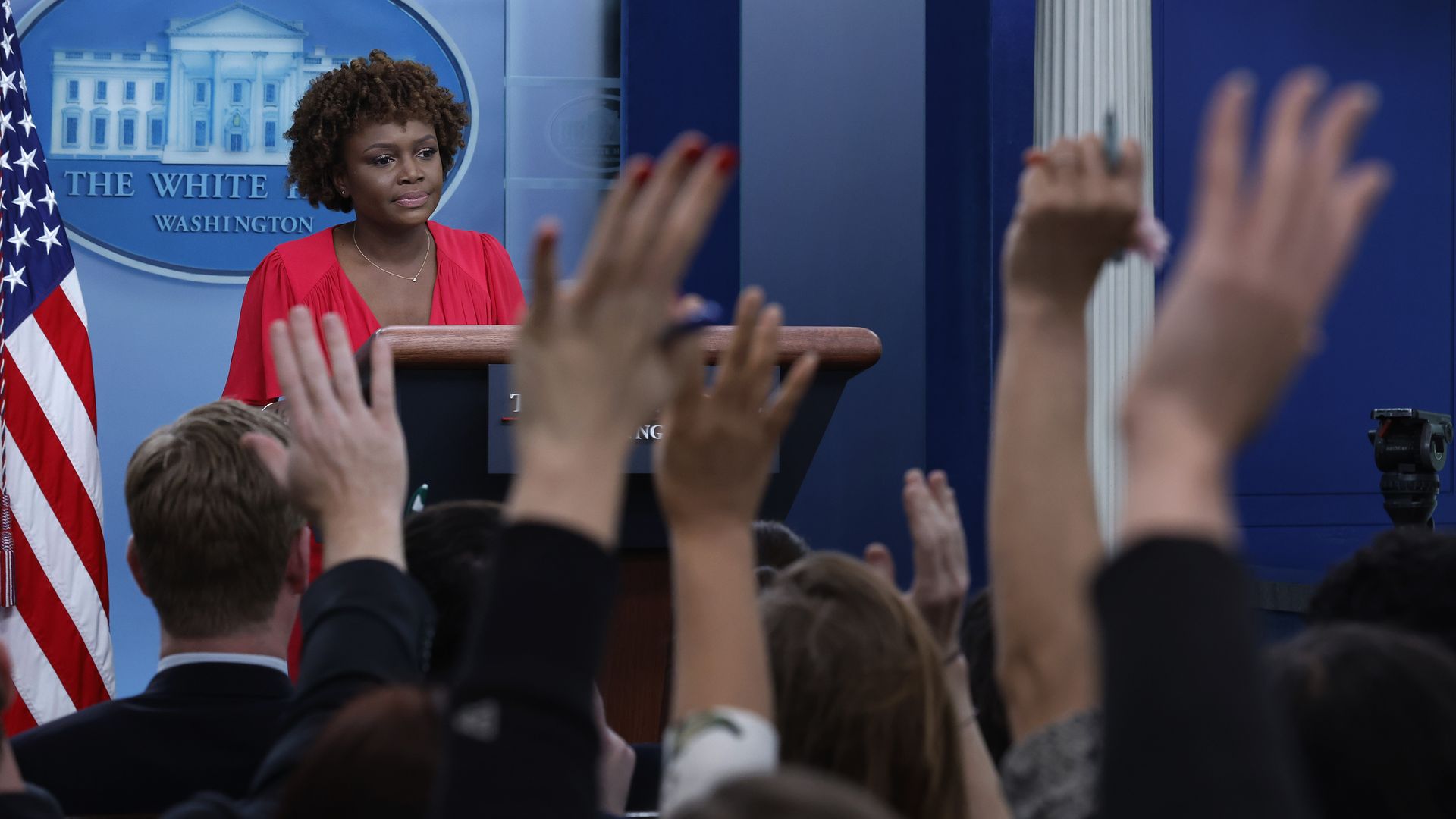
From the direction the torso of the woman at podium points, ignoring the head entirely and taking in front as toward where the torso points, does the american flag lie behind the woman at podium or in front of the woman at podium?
behind

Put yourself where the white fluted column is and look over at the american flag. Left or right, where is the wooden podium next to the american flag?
left

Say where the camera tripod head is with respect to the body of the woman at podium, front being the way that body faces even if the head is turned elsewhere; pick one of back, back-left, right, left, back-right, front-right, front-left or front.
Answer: front-left

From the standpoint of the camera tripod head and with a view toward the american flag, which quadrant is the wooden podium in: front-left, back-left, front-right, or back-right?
front-left

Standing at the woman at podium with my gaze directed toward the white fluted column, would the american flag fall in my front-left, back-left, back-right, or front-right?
back-left

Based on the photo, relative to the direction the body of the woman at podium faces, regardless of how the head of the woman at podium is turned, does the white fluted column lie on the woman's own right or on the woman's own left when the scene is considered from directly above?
on the woman's own left

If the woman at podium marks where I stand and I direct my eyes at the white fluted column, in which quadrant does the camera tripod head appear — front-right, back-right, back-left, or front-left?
front-right

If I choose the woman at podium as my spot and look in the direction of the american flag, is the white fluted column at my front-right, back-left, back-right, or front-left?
back-right

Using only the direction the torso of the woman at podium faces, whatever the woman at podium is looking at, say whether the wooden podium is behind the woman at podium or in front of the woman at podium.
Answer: in front

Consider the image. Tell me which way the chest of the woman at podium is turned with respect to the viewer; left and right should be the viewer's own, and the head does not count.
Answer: facing the viewer and to the right of the viewer
